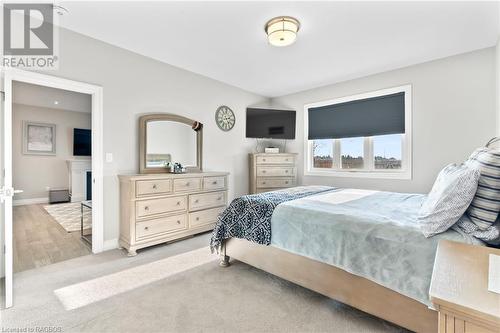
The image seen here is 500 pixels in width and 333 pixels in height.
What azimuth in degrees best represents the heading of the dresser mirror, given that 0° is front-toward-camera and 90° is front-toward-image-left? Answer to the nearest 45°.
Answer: approximately 315°

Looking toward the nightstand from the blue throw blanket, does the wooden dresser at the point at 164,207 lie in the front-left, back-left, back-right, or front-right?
back-right

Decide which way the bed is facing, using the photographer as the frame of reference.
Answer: facing away from the viewer and to the left of the viewer

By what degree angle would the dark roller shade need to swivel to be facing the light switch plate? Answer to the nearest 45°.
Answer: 0° — it already faces it

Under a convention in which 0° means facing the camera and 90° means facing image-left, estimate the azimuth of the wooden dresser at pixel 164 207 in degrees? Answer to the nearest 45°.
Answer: approximately 315°

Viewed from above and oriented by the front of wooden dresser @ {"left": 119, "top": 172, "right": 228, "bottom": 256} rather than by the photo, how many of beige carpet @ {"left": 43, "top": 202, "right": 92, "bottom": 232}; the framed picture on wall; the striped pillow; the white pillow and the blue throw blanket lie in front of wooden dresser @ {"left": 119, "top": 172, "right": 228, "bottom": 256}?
3

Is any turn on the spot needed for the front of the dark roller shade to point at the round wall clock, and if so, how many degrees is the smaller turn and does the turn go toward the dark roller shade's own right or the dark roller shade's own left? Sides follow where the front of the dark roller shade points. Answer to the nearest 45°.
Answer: approximately 45° to the dark roller shade's own right

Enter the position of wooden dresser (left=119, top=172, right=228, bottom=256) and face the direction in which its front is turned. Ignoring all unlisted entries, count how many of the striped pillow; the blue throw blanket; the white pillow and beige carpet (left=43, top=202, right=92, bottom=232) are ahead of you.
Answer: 3

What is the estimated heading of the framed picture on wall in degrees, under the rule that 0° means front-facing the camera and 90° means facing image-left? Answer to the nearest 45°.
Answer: approximately 315°
